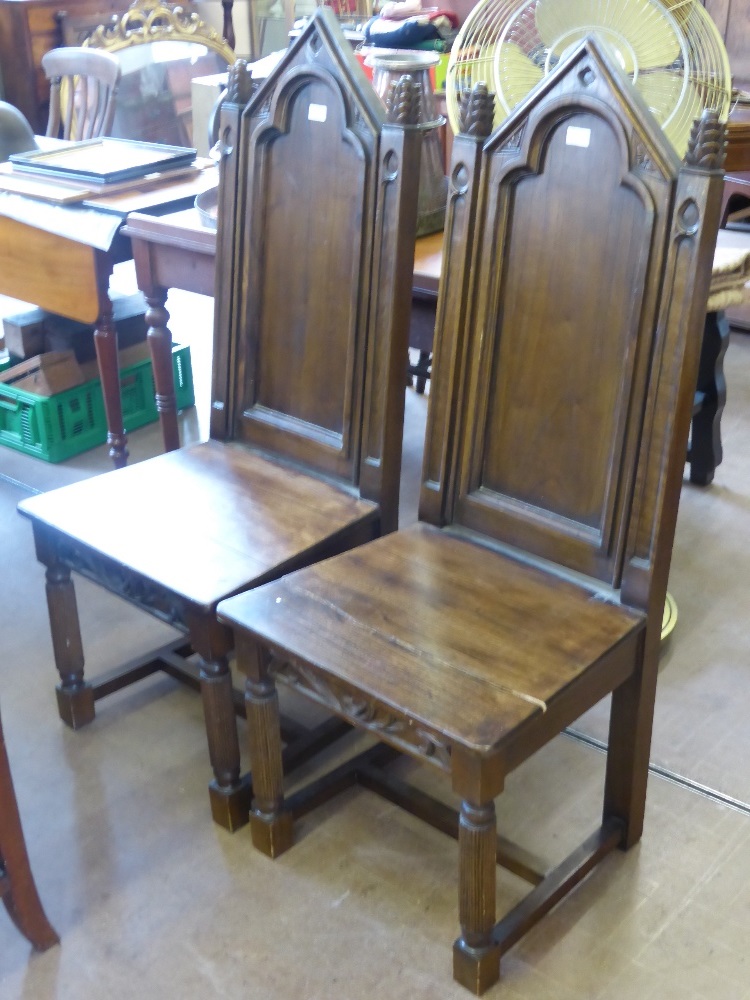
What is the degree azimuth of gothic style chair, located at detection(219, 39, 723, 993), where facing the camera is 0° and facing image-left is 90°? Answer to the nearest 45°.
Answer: approximately 45°

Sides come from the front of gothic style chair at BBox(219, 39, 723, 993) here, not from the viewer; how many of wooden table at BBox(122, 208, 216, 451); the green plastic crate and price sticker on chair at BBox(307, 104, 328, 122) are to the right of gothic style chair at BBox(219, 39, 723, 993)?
3

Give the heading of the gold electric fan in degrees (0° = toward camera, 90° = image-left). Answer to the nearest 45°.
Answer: approximately 0°

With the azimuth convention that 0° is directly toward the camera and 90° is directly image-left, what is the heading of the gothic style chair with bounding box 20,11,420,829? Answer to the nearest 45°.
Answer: approximately 45°

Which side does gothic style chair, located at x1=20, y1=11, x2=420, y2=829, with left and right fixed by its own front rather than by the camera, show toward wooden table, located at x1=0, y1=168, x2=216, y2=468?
right
